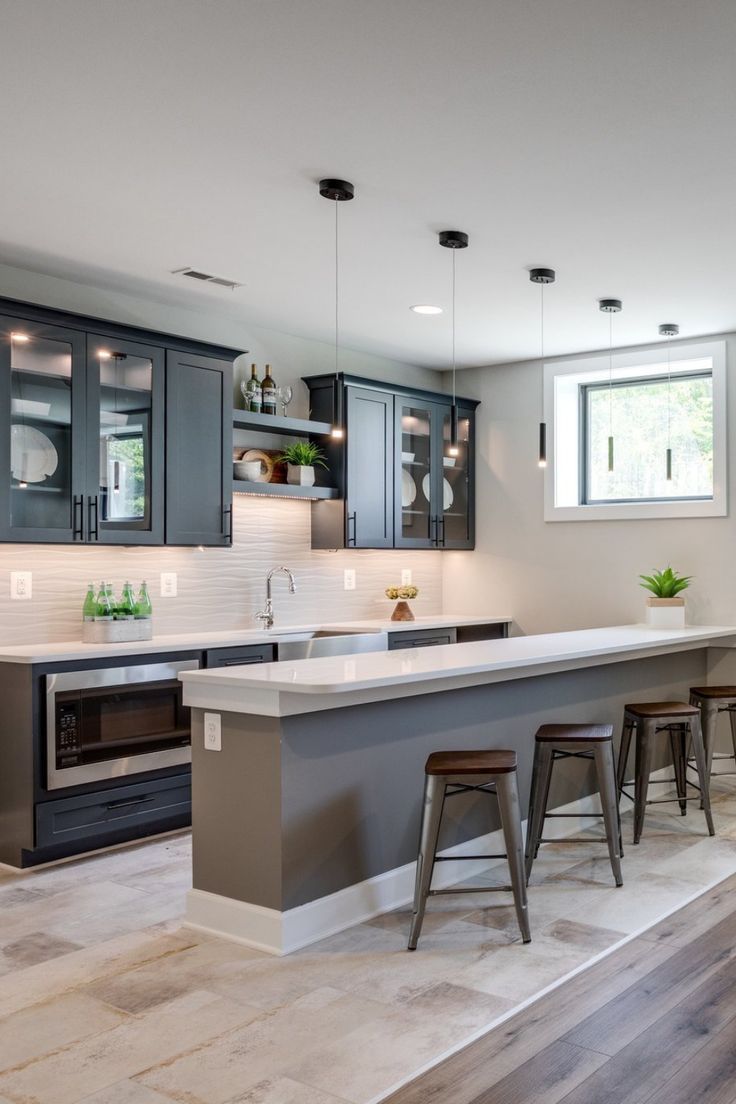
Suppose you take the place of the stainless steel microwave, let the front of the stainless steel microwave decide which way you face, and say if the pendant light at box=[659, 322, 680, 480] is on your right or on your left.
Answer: on your left

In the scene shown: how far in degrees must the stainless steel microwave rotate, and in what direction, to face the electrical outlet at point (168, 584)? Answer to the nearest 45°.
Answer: approximately 135° to its left

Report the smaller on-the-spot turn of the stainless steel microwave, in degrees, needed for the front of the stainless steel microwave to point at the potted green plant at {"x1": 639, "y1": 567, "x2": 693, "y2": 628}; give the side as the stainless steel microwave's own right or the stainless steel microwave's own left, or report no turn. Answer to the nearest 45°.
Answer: approximately 45° to the stainless steel microwave's own left

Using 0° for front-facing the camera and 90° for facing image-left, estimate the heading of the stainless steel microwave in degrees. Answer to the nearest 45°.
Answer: approximately 315°

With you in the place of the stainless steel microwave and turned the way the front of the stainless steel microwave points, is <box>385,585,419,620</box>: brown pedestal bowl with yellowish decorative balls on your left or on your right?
on your left

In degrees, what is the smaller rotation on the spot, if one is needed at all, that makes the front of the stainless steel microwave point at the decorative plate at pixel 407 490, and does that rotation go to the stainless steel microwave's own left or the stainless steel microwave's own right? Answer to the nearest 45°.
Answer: approximately 90° to the stainless steel microwave's own left

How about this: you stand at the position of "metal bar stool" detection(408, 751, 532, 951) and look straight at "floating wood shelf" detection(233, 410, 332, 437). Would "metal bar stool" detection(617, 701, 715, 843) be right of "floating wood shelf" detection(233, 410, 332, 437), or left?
right

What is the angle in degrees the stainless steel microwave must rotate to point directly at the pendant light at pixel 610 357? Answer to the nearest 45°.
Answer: approximately 45° to its left
